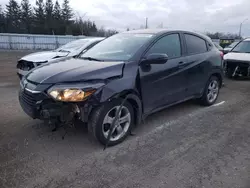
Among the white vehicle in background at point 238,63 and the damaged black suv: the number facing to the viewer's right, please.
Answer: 0

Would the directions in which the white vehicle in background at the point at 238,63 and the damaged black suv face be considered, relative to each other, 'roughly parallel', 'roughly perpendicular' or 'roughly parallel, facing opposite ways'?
roughly parallel

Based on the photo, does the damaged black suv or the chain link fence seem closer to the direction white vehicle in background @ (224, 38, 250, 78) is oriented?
the damaged black suv

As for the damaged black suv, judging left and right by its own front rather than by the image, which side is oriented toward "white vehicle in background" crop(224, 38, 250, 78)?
back

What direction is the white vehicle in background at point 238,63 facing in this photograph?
toward the camera

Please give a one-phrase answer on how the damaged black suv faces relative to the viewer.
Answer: facing the viewer and to the left of the viewer

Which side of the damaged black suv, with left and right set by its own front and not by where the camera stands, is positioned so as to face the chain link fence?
right

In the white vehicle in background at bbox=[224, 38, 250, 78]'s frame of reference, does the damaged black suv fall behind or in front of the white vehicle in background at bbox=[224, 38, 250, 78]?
in front

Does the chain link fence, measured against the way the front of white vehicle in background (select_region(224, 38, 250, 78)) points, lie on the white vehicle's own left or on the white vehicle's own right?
on the white vehicle's own right
